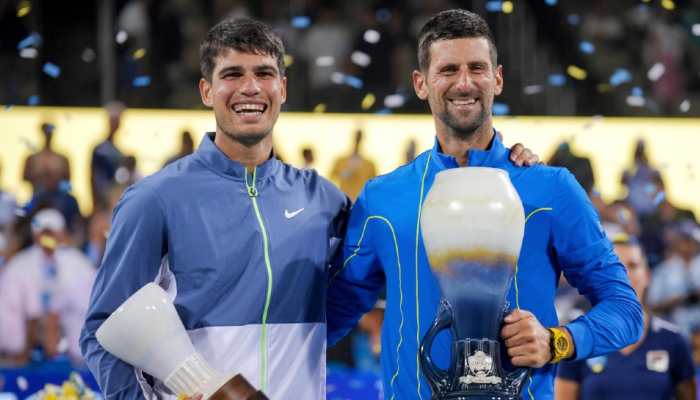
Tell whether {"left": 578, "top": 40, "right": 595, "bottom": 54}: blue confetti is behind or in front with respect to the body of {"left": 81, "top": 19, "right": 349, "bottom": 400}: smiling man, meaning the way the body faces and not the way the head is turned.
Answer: behind

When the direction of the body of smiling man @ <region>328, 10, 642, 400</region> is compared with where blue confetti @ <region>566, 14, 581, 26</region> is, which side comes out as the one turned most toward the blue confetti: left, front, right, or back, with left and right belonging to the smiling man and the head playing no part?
back

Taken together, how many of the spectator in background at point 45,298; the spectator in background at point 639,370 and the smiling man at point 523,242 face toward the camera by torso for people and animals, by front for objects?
3

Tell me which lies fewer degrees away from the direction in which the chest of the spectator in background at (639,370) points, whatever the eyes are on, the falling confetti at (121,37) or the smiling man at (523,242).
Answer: the smiling man

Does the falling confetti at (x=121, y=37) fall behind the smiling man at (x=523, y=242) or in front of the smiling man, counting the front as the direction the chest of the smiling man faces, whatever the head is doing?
behind

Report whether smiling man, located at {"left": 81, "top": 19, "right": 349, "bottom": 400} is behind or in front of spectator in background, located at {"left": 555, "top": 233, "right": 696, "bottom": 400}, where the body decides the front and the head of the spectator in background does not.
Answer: in front

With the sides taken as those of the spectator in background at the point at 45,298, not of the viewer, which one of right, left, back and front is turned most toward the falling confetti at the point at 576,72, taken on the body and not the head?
left

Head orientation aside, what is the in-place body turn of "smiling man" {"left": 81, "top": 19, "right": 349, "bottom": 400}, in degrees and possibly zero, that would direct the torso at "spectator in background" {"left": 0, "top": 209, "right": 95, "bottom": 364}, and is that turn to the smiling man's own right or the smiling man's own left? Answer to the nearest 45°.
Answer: approximately 180°
